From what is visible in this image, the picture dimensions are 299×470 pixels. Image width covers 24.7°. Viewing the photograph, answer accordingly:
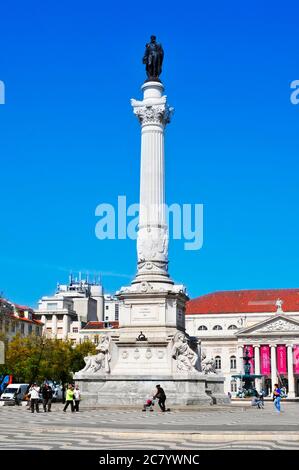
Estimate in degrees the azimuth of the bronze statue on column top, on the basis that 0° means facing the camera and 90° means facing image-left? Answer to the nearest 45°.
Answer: approximately 0°
